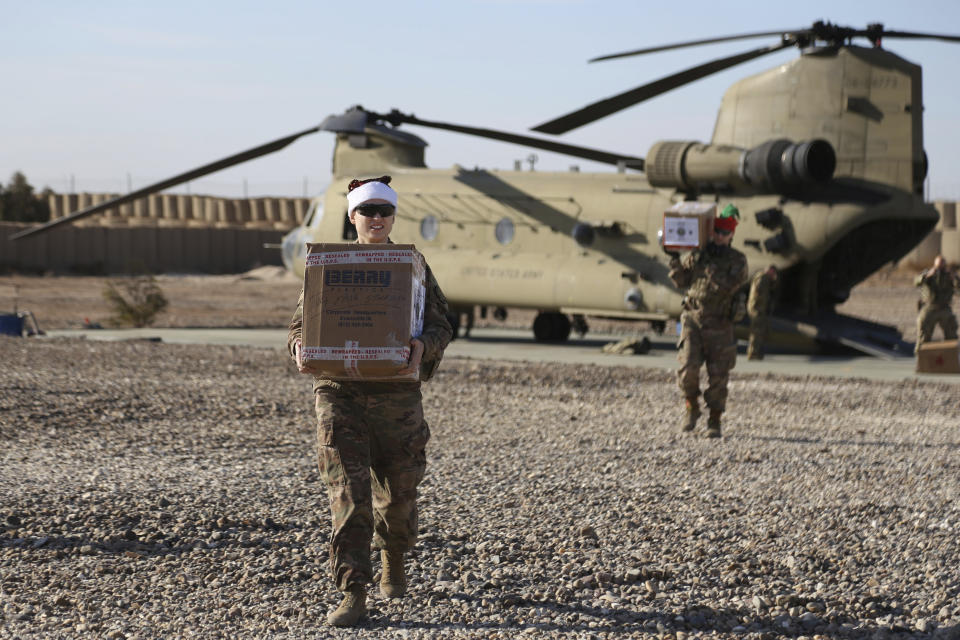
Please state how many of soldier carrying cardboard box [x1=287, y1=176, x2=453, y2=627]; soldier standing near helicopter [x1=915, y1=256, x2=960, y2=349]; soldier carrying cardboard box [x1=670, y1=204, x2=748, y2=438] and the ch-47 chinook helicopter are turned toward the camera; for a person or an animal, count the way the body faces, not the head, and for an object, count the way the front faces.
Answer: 3

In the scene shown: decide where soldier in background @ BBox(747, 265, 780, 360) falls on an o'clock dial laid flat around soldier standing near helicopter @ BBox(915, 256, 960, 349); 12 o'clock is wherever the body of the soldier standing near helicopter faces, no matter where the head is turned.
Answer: The soldier in background is roughly at 3 o'clock from the soldier standing near helicopter.

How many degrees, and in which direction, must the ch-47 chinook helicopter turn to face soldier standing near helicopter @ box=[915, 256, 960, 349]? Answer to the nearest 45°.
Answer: approximately 180°

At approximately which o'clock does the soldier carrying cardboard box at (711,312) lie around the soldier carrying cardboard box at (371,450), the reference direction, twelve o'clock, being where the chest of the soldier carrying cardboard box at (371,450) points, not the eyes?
the soldier carrying cardboard box at (711,312) is roughly at 7 o'clock from the soldier carrying cardboard box at (371,450).

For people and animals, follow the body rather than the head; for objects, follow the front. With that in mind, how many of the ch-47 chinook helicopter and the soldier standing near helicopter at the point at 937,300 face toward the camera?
1

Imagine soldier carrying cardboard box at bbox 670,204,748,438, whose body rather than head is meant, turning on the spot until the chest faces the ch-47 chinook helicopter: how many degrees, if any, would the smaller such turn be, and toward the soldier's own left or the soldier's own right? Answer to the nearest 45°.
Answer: approximately 180°

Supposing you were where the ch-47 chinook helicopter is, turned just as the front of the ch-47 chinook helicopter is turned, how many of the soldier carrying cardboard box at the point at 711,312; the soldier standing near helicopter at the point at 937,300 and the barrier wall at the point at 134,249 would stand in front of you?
1

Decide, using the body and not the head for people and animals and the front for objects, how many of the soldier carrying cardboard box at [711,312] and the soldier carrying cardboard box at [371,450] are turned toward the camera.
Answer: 2

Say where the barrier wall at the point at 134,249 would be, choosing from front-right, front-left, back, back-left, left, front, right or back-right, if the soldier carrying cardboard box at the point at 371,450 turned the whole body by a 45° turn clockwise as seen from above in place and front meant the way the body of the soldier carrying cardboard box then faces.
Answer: back-right

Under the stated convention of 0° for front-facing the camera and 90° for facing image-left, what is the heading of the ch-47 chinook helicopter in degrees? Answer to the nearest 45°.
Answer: approximately 135°
